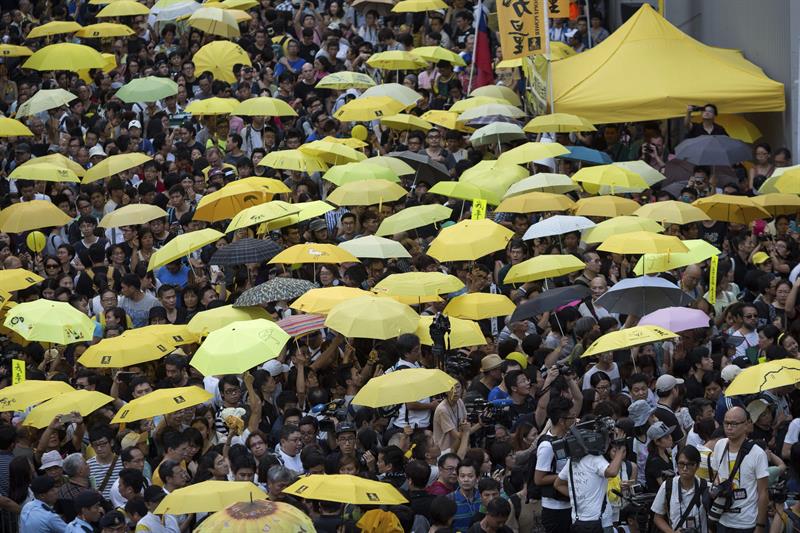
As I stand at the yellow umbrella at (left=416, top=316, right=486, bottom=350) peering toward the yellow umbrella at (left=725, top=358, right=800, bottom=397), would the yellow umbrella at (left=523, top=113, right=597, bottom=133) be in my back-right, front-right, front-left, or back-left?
back-left

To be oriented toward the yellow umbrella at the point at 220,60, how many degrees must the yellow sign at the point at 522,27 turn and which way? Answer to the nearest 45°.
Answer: approximately 135° to its right

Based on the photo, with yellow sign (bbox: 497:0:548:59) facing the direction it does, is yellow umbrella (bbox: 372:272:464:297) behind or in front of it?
in front

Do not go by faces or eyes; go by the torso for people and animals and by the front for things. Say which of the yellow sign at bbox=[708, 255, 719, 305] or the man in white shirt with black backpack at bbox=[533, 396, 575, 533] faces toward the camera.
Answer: the yellow sign

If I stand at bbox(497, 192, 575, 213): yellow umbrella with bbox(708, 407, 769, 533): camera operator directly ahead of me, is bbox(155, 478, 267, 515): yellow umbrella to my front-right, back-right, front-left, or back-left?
front-right

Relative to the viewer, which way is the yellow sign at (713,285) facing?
toward the camera

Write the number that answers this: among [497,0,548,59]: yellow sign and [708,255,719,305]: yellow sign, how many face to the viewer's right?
0

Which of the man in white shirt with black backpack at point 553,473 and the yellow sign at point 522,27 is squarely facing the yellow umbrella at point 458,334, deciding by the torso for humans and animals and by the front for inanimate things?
the yellow sign

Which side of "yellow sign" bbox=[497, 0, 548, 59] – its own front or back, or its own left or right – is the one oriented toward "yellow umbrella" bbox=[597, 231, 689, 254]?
front

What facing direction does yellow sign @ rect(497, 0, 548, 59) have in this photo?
toward the camera

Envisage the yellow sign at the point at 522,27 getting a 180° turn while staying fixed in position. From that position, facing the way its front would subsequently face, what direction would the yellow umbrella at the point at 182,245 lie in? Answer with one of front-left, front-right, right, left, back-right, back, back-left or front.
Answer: back-left

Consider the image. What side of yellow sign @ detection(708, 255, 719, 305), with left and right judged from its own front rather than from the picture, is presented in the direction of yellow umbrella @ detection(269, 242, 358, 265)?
right
